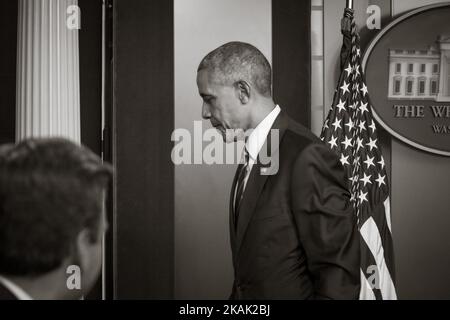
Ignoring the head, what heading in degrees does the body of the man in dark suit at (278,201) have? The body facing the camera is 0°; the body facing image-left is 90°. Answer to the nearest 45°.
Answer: approximately 90°

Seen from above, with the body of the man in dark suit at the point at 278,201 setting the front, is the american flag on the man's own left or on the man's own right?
on the man's own right

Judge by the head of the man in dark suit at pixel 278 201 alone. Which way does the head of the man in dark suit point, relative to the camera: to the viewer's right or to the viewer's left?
to the viewer's left
